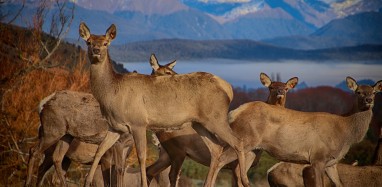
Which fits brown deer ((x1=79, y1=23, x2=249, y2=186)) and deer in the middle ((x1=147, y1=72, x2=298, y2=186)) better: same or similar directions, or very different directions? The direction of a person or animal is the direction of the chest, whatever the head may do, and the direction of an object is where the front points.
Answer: very different directions

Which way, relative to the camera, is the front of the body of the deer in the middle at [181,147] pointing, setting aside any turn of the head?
to the viewer's right

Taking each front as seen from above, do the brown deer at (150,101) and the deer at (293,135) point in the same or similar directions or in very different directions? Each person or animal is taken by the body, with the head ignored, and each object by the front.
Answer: very different directions

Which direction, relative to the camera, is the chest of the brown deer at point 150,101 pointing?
to the viewer's left

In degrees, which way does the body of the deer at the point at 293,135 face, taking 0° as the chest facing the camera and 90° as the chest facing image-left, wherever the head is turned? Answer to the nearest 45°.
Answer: approximately 270°

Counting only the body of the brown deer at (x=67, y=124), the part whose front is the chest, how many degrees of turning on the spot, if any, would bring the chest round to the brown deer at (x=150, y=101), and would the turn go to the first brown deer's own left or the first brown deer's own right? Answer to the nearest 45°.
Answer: approximately 45° to the first brown deer's own right

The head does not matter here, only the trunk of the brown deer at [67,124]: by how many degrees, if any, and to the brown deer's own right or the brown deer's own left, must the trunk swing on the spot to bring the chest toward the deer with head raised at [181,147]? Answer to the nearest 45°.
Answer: approximately 45° to the brown deer's own right

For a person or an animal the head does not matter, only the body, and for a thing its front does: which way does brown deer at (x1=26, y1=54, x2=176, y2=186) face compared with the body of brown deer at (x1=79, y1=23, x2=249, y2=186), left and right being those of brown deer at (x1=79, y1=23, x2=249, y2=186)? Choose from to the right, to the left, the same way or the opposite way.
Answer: the opposite way

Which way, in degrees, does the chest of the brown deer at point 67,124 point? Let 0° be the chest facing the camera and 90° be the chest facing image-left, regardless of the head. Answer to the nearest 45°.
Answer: approximately 270°
